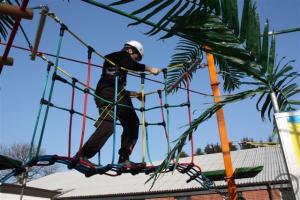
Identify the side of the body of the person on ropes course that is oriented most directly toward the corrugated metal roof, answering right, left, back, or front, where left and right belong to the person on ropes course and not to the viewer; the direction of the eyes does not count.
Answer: left

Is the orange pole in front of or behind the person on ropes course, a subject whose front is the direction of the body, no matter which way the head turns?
in front

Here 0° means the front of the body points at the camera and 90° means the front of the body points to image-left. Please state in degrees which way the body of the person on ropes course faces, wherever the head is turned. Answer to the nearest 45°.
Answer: approximately 270°

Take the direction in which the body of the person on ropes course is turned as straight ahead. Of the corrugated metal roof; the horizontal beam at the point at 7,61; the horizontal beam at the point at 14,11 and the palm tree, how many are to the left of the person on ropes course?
1

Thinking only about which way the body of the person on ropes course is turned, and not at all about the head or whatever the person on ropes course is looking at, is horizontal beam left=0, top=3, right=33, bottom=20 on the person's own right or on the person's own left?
on the person's own right

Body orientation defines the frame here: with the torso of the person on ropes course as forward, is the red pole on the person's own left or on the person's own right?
on the person's own right

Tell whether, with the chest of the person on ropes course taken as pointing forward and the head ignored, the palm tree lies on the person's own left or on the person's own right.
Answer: on the person's own right

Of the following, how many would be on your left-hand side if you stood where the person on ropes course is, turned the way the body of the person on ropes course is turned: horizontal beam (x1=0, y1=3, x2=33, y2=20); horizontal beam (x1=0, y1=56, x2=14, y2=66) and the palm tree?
0
